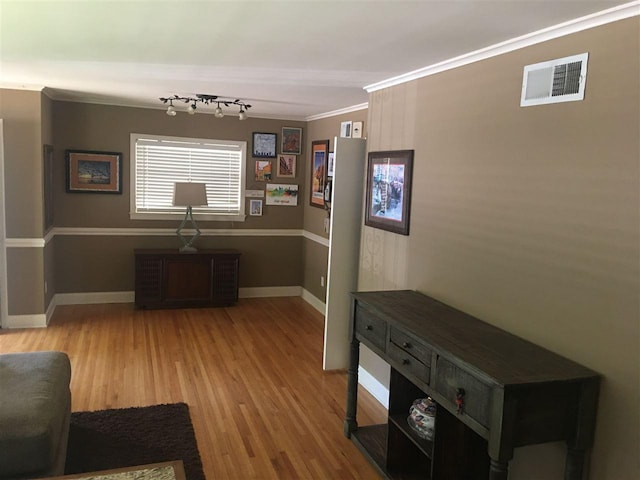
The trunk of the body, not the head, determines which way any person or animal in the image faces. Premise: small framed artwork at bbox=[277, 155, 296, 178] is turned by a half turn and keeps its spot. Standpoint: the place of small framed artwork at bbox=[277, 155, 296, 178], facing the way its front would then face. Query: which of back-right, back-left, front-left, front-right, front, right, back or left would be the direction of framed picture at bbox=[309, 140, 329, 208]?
back-right

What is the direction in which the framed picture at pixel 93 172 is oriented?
toward the camera

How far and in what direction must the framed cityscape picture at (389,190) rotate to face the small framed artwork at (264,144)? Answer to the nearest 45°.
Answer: approximately 90° to its right

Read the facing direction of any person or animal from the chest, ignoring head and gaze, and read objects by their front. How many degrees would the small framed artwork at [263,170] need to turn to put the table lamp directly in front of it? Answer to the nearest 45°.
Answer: approximately 45° to its right

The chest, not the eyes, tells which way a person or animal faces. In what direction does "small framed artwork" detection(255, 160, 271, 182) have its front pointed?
toward the camera

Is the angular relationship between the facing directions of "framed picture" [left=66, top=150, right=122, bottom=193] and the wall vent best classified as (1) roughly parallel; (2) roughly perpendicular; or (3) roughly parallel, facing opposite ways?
roughly perpendicular

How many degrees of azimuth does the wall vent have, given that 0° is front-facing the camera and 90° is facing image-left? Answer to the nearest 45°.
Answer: approximately 45°

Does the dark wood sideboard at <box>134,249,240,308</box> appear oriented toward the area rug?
yes

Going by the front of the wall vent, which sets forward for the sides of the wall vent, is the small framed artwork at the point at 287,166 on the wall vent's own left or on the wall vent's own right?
on the wall vent's own right

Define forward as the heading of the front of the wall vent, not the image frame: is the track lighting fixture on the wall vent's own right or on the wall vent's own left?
on the wall vent's own right

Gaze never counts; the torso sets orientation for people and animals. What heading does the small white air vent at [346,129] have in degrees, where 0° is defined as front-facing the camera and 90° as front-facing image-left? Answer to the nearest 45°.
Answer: approximately 45°

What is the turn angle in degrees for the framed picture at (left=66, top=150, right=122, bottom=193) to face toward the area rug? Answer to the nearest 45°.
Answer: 0° — it already faces it

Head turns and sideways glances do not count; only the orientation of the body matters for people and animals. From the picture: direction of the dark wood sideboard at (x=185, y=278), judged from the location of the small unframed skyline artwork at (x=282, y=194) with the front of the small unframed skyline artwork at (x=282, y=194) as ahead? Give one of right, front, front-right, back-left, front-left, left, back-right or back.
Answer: front-right

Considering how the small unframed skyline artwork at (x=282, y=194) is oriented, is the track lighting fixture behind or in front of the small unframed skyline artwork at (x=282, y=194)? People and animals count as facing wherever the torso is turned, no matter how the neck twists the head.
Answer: in front

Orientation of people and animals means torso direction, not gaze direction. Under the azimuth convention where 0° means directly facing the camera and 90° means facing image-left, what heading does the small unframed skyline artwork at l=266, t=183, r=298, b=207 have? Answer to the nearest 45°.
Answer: approximately 0°

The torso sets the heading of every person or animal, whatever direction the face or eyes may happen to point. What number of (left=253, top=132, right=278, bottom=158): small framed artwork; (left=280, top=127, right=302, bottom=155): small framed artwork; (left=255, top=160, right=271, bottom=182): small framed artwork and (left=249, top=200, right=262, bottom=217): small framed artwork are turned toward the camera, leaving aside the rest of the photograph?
4

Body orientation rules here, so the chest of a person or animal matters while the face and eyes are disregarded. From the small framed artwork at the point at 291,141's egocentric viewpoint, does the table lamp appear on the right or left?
on its right

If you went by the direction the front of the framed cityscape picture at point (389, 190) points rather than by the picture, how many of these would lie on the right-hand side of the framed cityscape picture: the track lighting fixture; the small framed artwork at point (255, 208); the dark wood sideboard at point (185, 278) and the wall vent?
3
